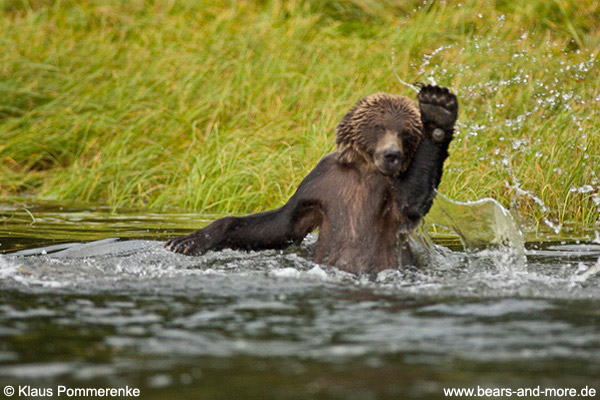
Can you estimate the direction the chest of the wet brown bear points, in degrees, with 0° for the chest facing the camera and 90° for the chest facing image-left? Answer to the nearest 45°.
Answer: approximately 0°

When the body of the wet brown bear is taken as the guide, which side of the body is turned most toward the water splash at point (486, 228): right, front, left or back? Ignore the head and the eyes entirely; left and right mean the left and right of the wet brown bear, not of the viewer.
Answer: left
